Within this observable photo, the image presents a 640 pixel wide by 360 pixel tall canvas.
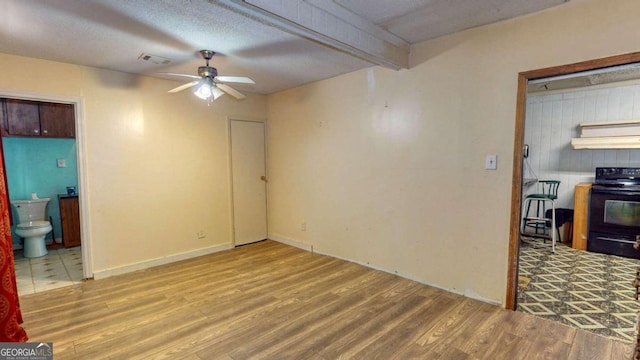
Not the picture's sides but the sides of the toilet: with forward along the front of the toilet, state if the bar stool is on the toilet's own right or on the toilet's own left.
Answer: on the toilet's own left

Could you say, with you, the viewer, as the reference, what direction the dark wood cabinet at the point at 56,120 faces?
facing the viewer

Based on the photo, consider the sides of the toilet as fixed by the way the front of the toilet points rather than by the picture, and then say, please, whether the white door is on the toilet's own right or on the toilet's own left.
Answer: on the toilet's own left

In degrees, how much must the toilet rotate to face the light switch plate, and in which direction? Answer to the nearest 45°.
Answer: approximately 45° to its left

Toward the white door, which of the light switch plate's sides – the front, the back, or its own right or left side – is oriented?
right

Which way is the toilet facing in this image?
toward the camera

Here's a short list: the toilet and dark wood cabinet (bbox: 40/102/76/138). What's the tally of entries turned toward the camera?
2

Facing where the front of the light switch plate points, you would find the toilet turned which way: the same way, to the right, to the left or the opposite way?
to the left

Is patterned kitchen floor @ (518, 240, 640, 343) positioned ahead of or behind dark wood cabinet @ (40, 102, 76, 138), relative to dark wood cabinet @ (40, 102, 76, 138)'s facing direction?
ahead

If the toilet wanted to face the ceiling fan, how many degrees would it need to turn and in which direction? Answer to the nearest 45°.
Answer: approximately 45° to its left
